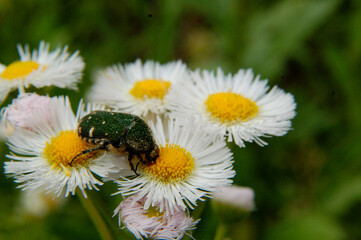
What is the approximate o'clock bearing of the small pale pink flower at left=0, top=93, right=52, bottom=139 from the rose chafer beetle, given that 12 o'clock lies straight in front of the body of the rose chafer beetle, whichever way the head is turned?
The small pale pink flower is roughly at 7 o'clock from the rose chafer beetle.

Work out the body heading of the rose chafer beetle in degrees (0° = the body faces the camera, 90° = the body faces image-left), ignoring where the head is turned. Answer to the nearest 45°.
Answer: approximately 270°
